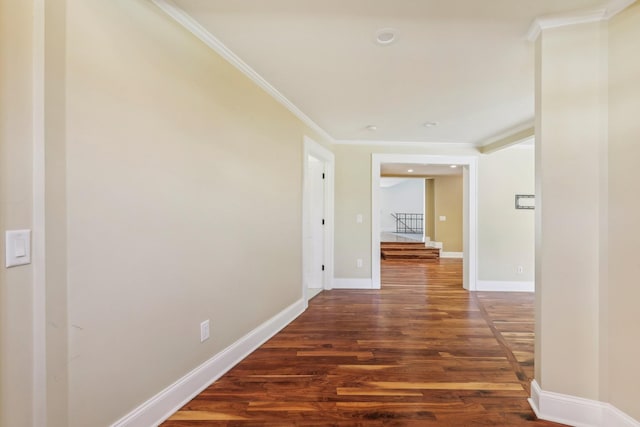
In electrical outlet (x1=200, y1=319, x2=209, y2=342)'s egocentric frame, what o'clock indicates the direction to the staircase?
The staircase is roughly at 9 o'clock from the electrical outlet.

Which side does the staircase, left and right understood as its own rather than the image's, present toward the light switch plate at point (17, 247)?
front

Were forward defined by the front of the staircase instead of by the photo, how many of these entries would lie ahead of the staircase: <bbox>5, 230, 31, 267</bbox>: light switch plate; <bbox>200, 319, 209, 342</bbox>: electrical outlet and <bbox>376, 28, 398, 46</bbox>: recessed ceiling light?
3

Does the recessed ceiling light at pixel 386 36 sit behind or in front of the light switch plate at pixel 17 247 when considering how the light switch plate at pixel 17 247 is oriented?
in front

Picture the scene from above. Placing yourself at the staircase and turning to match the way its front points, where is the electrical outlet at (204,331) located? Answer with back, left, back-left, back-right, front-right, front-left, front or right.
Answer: front

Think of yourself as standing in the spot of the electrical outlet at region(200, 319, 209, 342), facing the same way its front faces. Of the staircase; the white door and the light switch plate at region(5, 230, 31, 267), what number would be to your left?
2

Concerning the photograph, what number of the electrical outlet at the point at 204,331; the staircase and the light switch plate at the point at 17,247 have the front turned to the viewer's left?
0

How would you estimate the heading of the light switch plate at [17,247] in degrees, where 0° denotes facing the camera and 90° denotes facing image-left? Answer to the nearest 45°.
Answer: approximately 315°

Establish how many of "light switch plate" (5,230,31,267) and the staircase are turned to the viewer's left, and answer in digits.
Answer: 0

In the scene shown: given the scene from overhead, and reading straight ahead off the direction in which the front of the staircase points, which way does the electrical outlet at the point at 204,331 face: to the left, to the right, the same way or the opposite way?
to the left

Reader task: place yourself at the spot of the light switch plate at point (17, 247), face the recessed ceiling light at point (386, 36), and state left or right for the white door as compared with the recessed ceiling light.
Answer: left

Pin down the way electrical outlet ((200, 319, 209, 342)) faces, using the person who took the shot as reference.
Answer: facing the viewer and to the right of the viewer

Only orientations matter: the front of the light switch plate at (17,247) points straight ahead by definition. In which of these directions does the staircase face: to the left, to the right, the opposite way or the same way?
to the right

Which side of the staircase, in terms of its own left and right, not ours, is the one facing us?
front

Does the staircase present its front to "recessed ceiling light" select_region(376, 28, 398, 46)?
yes

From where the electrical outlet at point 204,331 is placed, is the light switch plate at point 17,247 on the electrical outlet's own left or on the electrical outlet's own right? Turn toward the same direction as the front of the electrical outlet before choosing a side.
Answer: on the electrical outlet's own right
